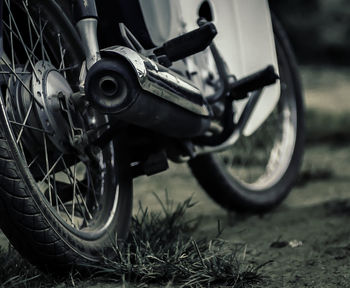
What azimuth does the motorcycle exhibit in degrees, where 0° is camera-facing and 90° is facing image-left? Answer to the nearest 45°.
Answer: approximately 225°
